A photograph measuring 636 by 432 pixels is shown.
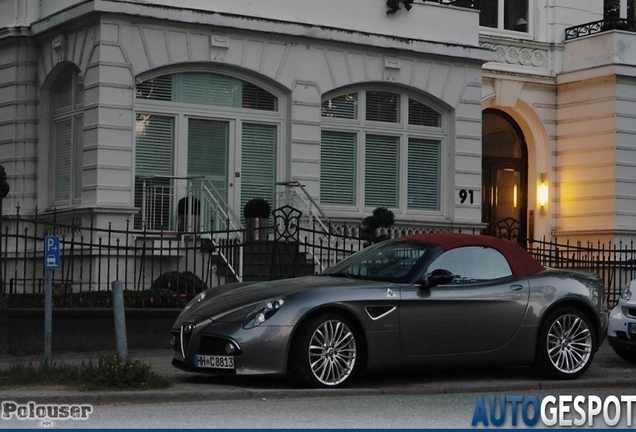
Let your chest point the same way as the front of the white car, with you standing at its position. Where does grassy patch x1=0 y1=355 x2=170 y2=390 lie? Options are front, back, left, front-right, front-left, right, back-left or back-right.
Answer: front

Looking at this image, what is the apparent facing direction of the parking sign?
toward the camera

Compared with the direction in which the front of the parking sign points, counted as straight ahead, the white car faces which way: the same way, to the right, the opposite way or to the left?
to the right

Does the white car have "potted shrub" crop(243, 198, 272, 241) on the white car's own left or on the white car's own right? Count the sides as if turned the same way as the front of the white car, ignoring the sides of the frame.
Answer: on the white car's own right

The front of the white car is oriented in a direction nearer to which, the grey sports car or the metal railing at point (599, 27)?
the grey sports car

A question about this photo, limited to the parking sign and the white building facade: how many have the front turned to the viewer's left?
0

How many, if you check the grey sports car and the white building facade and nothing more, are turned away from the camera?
0

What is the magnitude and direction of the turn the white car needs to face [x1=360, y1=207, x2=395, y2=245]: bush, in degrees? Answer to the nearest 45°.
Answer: approximately 90° to its right

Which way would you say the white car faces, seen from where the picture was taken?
facing the viewer and to the left of the viewer

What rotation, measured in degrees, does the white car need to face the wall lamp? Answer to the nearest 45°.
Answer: approximately 135° to its right

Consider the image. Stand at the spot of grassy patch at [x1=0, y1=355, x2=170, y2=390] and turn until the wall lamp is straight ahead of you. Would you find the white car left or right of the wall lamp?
right

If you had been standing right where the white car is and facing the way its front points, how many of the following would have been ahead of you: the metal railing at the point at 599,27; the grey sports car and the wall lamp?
1

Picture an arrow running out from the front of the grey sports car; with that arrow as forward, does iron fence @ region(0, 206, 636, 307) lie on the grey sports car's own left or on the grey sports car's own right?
on the grey sports car's own right

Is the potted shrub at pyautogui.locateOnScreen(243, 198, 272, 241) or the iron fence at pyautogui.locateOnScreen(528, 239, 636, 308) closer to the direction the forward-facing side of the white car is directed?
the potted shrub

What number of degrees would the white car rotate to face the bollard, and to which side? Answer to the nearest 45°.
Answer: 0° — it already faces it

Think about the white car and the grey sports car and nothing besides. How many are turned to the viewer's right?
0

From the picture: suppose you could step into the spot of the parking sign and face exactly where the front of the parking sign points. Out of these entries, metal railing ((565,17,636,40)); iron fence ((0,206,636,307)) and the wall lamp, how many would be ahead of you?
0
